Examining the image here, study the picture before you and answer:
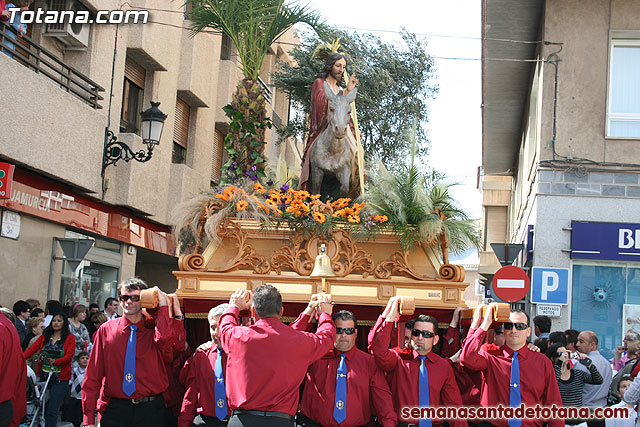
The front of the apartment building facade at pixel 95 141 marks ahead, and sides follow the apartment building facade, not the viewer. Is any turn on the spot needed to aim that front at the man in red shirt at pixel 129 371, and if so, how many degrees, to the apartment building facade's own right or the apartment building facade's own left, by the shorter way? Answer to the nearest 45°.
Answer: approximately 45° to the apartment building facade's own right

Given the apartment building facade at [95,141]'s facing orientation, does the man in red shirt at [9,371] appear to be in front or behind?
in front

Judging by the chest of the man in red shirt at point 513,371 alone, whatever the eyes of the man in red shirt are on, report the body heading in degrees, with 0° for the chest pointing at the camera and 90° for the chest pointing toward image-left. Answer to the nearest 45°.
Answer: approximately 0°

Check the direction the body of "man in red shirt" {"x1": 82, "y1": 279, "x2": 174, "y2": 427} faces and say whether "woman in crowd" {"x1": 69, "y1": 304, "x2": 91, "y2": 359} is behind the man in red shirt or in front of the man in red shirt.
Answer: behind

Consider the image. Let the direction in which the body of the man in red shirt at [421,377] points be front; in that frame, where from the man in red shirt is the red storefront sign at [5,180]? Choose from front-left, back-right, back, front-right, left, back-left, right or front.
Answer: back-right

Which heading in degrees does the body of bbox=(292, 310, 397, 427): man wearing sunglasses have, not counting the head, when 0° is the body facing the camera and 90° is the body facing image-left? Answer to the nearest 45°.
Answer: approximately 0°

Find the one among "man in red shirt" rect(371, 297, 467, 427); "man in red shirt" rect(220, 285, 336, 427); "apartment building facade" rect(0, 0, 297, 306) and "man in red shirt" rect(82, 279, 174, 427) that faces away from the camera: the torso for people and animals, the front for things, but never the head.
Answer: "man in red shirt" rect(220, 285, 336, 427)

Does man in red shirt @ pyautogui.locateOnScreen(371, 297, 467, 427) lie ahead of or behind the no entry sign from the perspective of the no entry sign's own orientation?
ahead

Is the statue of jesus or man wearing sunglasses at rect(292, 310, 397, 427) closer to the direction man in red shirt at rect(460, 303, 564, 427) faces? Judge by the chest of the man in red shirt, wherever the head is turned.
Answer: the man wearing sunglasses

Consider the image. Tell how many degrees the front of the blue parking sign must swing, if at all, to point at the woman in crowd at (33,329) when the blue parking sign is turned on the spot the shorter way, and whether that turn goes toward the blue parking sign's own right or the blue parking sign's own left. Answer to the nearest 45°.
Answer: approximately 45° to the blue parking sign's own right

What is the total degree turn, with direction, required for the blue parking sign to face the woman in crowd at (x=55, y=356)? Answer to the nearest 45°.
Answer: approximately 45° to its right
